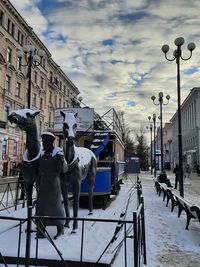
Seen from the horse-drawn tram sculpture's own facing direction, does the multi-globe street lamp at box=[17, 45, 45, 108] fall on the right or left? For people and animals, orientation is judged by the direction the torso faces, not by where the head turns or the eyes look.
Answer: on its right

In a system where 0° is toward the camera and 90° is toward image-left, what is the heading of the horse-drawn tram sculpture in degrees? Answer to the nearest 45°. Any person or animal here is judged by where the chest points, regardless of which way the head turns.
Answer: approximately 45°
